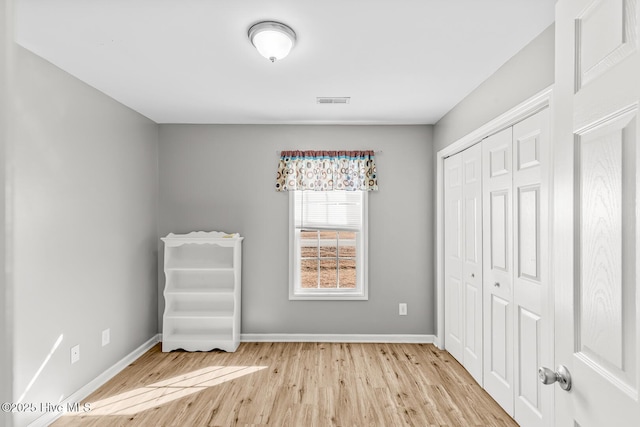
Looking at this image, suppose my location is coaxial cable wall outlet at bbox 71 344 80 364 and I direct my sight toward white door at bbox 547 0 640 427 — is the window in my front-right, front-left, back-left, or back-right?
front-left

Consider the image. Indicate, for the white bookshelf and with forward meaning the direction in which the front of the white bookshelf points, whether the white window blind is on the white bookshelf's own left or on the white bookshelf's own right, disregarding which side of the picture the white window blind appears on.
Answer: on the white bookshelf's own left

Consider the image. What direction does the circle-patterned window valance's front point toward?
toward the camera

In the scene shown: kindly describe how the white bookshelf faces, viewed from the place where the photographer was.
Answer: facing the viewer

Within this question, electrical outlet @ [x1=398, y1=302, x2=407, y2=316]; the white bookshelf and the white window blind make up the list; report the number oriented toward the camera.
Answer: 3

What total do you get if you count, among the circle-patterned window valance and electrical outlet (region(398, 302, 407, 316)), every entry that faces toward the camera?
2

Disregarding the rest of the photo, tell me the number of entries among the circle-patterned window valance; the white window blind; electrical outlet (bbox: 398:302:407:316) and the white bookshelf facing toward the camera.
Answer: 4

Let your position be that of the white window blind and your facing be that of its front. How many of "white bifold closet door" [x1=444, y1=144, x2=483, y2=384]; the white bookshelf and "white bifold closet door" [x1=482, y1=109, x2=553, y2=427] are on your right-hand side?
1
